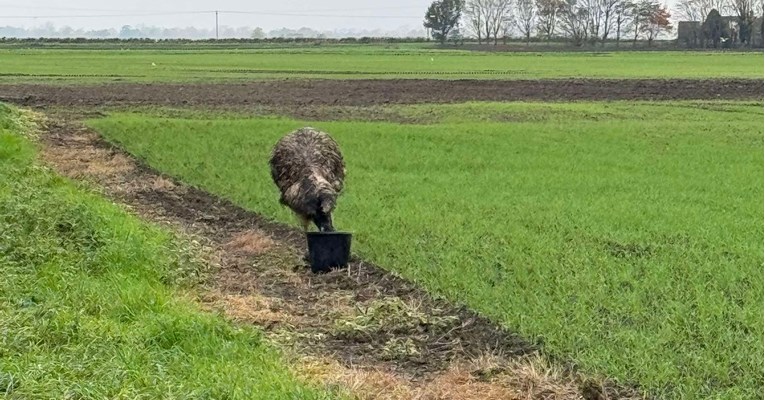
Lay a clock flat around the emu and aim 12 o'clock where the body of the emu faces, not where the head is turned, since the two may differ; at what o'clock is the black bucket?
The black bucket is roughly at 12 o'clock from the emu.

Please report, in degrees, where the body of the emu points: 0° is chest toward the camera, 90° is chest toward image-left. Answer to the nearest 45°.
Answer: approximately 0°
